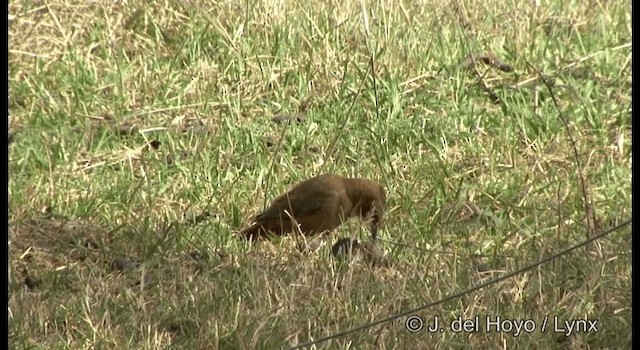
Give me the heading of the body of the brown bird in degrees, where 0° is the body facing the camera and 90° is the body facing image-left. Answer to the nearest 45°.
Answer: approximately 270°
